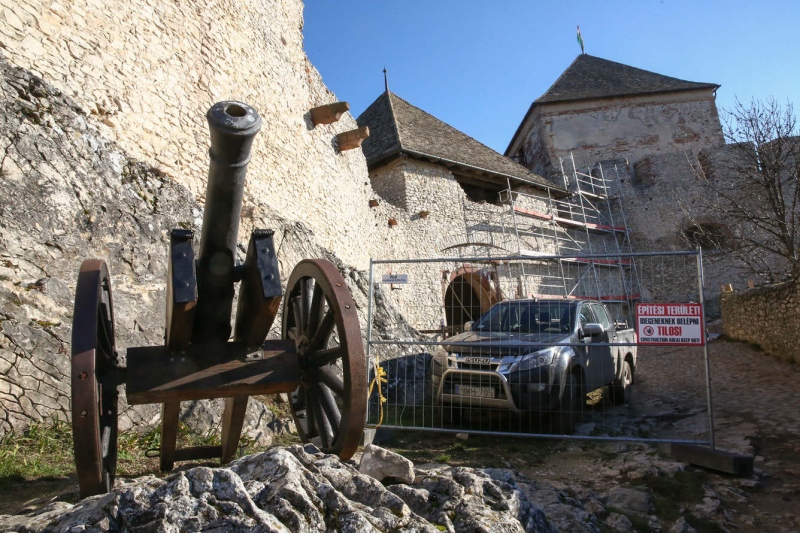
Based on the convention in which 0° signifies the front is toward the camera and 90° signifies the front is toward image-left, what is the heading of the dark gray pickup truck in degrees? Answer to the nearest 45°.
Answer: approximately 45°

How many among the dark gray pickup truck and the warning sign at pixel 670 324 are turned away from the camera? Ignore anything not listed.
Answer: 0

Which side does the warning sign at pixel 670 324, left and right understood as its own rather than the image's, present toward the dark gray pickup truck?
back

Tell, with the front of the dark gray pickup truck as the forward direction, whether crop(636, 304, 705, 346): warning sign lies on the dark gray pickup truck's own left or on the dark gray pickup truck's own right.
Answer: on the dark gray pickup truck's own left

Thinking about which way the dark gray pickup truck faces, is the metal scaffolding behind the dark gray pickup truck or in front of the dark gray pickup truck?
behind

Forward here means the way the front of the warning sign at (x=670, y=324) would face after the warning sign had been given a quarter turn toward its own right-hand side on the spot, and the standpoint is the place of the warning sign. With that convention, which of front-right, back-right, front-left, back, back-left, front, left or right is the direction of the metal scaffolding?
right

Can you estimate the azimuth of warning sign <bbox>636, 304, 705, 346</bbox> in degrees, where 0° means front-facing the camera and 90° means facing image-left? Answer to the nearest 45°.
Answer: approximately 0°
